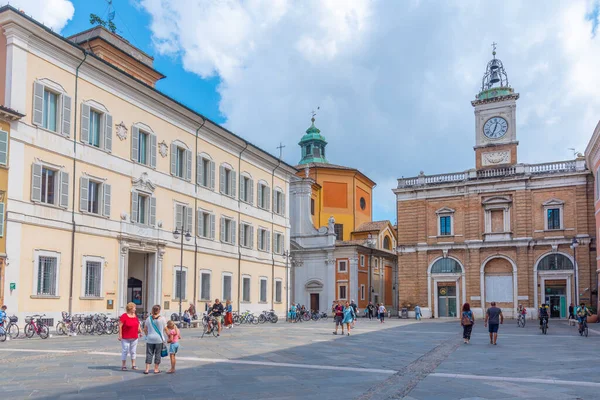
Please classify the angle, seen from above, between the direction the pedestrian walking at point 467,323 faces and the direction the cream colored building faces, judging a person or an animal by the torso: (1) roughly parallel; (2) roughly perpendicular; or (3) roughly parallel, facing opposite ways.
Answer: roughly perpendicular

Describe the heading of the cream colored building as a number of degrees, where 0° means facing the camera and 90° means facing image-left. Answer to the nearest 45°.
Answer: approximately 315°

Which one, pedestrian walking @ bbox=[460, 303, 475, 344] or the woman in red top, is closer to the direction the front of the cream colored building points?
the pedestrian walking

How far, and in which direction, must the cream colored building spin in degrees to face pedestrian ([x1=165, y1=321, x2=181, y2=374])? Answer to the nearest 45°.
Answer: approximately 45° to its right

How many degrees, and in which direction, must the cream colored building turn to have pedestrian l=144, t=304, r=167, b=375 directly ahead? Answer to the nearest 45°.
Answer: approximately 45° to its right
